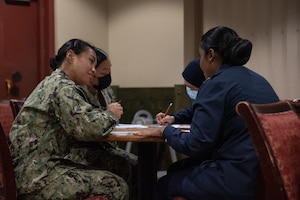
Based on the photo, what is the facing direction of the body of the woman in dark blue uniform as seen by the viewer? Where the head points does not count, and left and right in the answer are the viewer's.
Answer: facing away from the viewer and to the left of the viewer

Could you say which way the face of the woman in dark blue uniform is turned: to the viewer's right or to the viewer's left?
to the viewer's left

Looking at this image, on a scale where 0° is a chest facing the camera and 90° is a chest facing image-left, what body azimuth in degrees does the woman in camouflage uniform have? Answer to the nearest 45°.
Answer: approximately 270°
